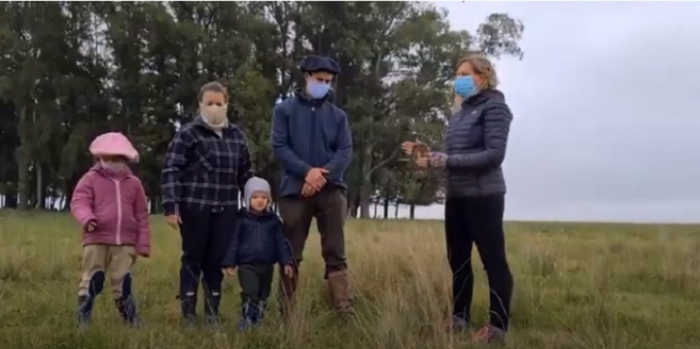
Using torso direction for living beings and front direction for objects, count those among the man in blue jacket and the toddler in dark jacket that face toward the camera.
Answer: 2

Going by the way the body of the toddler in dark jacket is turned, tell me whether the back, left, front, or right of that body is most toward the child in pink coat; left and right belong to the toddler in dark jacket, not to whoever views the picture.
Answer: right

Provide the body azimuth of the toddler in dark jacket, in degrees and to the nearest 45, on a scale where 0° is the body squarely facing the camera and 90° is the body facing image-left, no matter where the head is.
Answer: approximately 0°

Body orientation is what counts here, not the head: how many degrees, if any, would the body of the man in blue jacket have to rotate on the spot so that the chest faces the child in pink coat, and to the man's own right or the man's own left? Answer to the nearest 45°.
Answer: approximately 90° to the man's own right

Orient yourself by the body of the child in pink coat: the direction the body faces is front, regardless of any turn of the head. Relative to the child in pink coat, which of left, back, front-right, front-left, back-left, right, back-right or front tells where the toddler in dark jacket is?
left

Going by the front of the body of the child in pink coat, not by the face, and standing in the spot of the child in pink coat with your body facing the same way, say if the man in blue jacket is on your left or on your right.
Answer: on your left

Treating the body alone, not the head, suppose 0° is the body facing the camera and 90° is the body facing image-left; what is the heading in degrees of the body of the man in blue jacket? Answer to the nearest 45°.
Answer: approximately 0°
